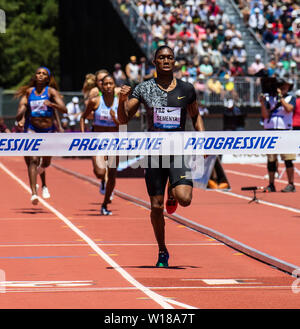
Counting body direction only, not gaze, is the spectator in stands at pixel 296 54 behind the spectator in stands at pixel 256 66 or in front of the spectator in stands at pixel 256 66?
behind

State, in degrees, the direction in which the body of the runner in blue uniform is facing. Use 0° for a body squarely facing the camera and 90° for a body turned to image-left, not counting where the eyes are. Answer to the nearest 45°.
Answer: approximately 0°

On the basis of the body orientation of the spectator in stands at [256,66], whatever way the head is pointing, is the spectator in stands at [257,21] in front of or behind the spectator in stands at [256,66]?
behind

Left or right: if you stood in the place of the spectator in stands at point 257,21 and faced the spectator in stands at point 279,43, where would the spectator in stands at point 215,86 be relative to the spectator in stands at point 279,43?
right

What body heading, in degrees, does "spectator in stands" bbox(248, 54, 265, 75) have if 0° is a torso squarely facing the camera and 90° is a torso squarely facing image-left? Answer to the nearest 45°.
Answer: approximately 45°
